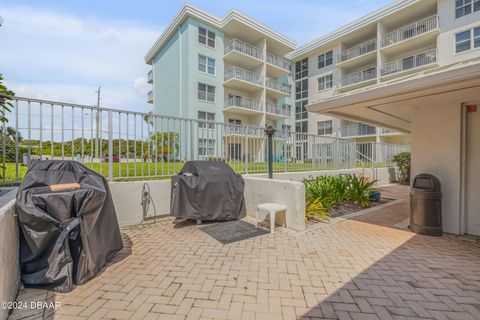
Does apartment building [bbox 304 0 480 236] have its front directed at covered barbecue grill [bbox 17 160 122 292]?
yes

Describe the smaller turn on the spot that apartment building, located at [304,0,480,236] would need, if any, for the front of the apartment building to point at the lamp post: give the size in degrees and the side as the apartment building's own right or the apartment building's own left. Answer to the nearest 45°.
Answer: approximately 45° to the apartment building's own right

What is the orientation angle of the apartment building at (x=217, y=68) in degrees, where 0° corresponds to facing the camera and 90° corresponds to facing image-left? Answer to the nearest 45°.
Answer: approximately 315°

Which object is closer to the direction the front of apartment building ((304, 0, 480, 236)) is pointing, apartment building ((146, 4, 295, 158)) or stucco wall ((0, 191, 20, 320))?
the stucco wall

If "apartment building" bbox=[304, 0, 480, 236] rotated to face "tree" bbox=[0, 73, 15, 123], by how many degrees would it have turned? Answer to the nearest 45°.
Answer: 0° — it already faces it

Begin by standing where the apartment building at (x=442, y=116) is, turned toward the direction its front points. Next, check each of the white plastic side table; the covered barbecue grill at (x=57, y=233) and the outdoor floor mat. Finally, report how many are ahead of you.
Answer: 3

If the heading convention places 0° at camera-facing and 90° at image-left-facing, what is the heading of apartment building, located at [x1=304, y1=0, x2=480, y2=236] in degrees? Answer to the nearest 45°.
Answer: approximately 45°

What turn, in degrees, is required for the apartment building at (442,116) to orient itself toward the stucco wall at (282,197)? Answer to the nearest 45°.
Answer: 0° — it already faces it
